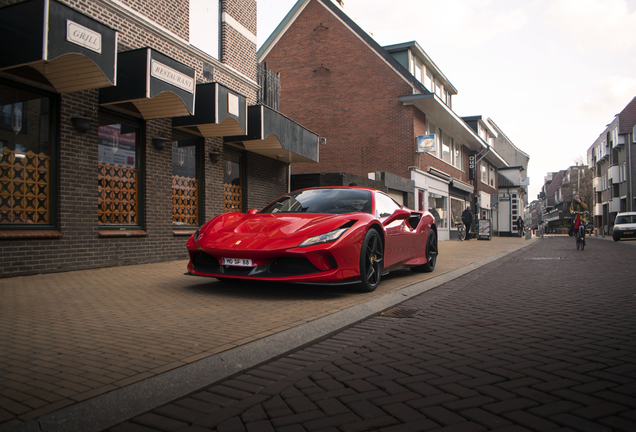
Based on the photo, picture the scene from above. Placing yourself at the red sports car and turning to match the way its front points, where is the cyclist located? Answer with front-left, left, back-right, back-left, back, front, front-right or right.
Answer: back

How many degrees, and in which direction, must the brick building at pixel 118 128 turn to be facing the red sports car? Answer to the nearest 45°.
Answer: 0° — it already faces it

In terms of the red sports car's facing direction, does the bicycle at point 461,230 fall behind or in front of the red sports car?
behind

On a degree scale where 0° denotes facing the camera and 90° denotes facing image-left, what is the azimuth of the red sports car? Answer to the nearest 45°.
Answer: approximately 45°

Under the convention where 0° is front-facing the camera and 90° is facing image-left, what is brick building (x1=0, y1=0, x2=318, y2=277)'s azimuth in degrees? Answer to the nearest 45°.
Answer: approximately 315°

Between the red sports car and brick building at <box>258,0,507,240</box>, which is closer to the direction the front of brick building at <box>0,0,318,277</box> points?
the red sports car

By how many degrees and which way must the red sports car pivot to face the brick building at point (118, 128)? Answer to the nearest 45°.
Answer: approximately 90° to its right

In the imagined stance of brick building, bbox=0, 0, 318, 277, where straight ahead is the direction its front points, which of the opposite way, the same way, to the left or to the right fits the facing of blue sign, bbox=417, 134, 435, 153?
to the right
